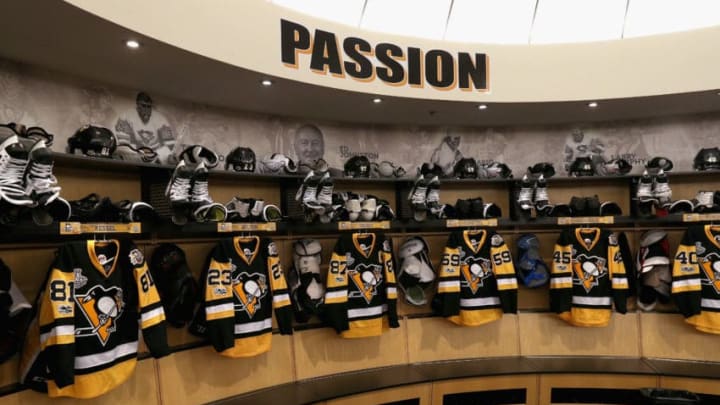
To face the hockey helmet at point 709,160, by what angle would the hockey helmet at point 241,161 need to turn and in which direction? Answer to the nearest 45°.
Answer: approximately 45° to its left

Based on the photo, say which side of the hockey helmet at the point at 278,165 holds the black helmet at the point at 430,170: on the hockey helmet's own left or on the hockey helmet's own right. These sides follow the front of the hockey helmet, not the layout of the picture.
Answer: on the hockey helmet's own left

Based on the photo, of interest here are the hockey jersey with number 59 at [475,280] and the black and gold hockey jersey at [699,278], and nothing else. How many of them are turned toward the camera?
2

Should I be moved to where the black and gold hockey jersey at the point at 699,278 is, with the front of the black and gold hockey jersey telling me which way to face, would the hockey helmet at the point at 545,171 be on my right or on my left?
on my right

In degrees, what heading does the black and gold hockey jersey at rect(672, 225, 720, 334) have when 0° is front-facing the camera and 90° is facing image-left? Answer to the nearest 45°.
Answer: approximately 0°
